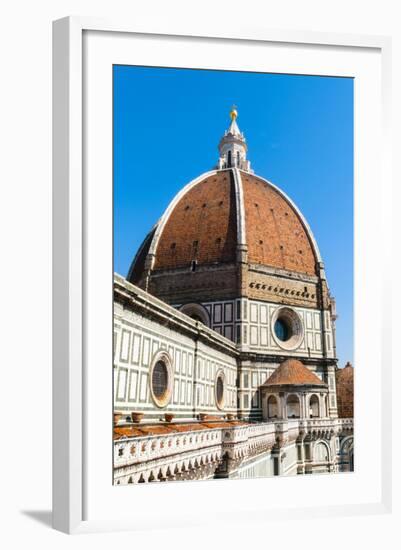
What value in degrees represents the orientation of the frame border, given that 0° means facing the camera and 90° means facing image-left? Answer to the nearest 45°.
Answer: approximately 315°
